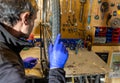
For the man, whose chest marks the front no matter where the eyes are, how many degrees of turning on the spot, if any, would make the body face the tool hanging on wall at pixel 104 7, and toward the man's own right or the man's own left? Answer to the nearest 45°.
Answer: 0° — they already face it

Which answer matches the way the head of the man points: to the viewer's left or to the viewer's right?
to the viewer's right

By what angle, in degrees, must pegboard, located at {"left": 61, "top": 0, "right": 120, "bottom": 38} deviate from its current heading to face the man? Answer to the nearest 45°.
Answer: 0° — it already faces them

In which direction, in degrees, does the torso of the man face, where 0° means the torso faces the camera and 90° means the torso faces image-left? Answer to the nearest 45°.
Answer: approximately 225°

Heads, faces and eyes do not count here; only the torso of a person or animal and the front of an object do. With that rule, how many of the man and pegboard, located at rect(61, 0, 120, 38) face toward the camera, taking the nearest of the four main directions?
1

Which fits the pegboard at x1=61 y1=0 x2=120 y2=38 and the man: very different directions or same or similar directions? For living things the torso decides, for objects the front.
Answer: very different directions
